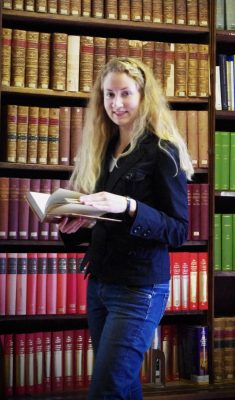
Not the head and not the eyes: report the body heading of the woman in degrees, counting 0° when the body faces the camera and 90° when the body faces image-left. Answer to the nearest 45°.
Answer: approximately 45°

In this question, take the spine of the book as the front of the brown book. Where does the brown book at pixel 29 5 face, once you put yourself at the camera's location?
facing the viewer

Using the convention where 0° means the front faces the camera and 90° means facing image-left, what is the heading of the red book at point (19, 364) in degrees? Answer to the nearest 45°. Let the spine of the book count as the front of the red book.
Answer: approximately 0°

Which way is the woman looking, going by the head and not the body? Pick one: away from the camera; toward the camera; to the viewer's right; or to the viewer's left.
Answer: toward the camera

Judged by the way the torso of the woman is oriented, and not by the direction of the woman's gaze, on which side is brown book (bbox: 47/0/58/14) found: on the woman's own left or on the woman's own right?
on the woman's own right

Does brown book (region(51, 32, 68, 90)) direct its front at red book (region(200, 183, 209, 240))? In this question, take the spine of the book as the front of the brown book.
no

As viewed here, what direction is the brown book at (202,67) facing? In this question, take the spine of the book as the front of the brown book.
toward the camera
